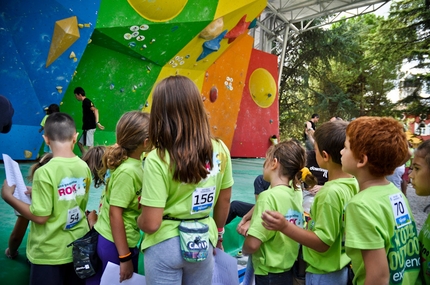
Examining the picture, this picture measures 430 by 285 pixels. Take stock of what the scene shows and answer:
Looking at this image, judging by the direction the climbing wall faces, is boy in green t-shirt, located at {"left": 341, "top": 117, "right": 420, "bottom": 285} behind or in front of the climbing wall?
in front

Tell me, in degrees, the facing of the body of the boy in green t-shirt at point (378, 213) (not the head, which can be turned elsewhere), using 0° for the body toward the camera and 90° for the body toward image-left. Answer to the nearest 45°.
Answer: approximately 135°

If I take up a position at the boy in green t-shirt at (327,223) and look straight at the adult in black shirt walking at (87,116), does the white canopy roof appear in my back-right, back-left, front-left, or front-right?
front-right

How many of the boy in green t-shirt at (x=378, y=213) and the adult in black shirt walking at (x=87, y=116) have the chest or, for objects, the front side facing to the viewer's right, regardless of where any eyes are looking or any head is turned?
0

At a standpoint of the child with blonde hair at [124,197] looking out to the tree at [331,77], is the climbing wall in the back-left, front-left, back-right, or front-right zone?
front-left

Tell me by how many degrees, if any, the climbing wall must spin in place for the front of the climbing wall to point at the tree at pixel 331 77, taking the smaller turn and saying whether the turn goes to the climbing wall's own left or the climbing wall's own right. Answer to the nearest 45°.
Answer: approximately 135° to the climbing wall's own left

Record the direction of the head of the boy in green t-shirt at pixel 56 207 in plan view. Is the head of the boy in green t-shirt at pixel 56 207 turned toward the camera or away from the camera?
away from the camera

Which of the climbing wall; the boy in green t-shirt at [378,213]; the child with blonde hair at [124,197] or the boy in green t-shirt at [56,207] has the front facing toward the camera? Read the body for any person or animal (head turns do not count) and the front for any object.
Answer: the climbing wall

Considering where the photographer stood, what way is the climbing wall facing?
facing the viewer
